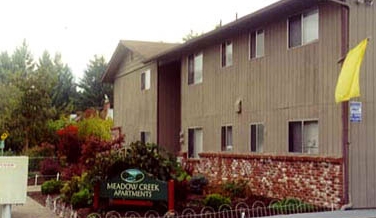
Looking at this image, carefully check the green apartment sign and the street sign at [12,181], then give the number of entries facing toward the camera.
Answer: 2

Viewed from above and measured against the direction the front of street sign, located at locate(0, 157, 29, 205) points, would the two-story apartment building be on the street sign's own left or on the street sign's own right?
on the street sign's own left

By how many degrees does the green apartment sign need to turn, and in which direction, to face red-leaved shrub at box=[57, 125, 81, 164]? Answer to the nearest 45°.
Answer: approximately 180°

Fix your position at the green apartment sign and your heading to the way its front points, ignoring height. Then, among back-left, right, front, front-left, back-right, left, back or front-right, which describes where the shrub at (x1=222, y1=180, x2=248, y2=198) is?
back-left

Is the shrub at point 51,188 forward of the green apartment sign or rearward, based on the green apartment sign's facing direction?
rearward

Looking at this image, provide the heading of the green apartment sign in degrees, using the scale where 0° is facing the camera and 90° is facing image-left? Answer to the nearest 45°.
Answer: approximately 0°

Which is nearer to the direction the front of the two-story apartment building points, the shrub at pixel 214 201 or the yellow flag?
the shrub

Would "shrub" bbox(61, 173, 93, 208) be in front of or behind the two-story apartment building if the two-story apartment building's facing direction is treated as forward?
in front

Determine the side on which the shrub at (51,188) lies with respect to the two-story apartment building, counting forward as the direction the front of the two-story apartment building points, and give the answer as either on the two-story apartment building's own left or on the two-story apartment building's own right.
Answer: on the two-story apartment building's own right

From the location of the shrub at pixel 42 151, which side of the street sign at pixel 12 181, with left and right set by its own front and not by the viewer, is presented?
back

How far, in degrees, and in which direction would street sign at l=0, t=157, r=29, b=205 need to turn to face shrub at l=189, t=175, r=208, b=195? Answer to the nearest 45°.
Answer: approximately 135° to its left

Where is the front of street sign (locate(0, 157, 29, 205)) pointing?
toward the camera

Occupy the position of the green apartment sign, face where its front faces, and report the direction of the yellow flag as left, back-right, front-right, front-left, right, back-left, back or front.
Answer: left

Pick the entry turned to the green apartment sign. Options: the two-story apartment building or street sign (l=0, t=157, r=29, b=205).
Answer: the two-story apartment building

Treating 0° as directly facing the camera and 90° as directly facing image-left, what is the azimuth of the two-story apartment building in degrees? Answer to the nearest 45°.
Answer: approximately 45°
